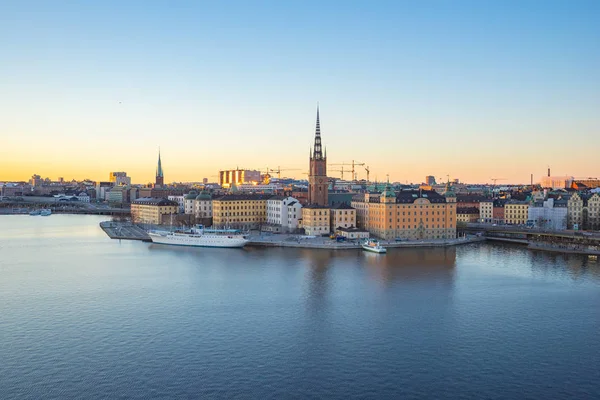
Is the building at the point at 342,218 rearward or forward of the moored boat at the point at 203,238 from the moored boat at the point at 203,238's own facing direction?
rearward

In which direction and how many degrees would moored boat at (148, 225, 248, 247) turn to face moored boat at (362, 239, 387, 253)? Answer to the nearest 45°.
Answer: approximately 135° to its left

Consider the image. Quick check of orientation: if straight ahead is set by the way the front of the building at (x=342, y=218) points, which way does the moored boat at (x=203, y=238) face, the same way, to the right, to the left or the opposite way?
to the right

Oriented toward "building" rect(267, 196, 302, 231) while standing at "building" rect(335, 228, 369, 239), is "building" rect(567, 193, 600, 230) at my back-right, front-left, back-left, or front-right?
back-right

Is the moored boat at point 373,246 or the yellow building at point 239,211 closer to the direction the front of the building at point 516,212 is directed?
the moored boat

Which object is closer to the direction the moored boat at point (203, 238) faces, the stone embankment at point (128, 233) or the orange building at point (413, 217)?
the stone embankment

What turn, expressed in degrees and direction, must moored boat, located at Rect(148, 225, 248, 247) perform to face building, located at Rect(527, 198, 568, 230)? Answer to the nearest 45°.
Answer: approximately 180°

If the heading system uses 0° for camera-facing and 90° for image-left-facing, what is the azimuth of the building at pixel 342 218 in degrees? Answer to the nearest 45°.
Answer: approximately 0°

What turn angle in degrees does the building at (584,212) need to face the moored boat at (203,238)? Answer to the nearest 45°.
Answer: approximately 45° to its right

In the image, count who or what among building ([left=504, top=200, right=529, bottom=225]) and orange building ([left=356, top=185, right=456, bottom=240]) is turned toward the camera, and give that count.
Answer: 2

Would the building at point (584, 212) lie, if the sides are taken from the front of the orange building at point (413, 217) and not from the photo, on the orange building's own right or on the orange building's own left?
on the orange building's own left

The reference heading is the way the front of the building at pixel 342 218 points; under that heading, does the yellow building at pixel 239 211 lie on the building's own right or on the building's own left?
on the building's own right
